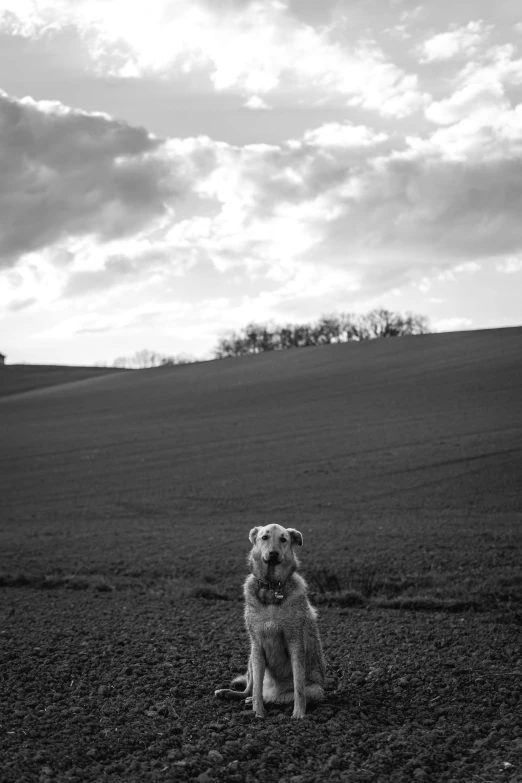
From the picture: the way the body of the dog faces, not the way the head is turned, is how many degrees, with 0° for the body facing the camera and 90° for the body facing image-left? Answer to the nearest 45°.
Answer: approximately 0°
